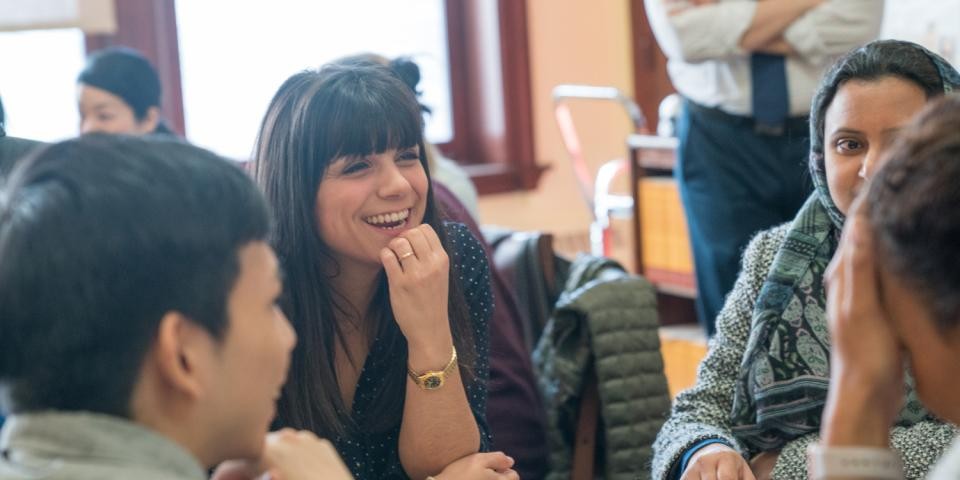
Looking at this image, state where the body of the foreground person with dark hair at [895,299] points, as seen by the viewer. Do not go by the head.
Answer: to the viewer's left

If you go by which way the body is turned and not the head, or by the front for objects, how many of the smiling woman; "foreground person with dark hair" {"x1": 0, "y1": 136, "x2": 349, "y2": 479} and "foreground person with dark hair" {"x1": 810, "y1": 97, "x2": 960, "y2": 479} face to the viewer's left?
1

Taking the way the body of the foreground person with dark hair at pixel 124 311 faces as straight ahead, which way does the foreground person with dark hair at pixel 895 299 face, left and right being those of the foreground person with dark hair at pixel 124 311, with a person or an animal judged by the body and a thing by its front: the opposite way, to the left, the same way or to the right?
to the left

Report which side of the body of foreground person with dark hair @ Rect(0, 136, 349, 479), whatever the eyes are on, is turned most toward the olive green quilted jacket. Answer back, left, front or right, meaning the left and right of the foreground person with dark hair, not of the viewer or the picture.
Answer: front

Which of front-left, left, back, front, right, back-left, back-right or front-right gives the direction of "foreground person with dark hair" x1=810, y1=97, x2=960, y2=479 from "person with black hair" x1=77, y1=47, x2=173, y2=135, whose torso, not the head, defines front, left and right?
front-left

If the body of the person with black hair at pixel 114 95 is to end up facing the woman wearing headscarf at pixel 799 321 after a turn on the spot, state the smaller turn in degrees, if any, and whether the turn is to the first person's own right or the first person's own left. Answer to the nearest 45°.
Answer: approximately 45° to the first person's own left

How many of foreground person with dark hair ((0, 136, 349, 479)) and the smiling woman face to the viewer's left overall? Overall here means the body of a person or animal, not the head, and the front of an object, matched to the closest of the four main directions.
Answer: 0

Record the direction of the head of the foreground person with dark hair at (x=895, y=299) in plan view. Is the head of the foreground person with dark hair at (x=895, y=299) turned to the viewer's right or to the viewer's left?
to the viewer's left

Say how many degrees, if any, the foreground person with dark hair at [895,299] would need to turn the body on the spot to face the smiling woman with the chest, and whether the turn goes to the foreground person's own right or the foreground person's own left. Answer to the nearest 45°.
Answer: approximately 45° to the foreground person's own right

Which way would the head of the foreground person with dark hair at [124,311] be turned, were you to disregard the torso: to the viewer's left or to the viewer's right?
to the viewer's right
